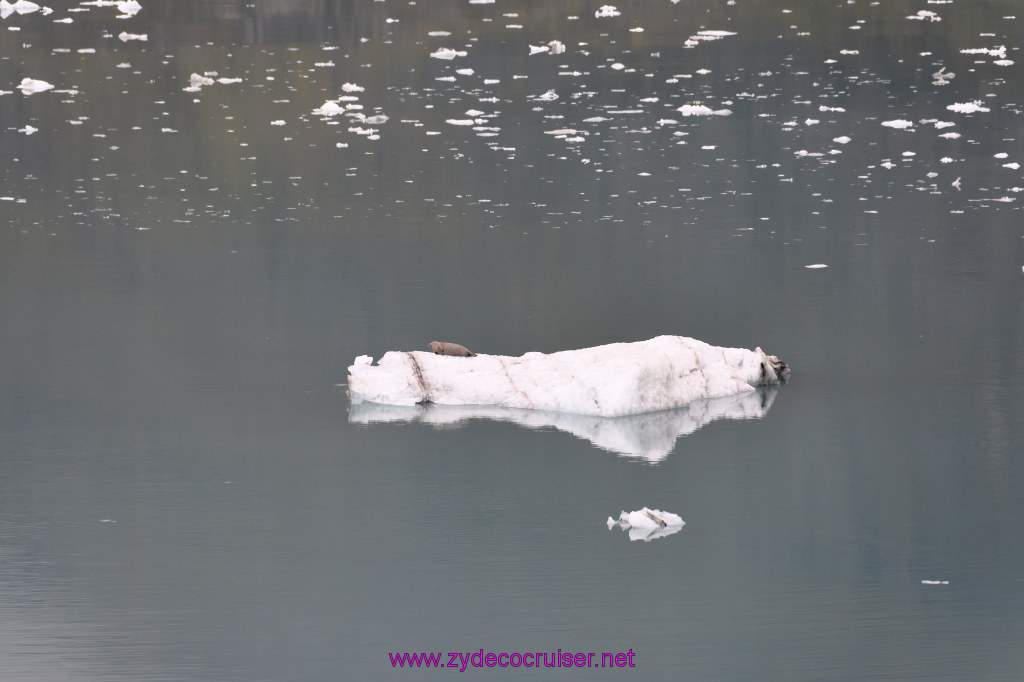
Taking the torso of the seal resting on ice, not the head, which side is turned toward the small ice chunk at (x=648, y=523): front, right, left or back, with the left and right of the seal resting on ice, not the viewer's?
left

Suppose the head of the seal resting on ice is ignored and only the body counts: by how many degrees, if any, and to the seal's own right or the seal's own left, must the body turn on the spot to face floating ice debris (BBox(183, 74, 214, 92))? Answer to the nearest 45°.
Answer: approximately 90° to the seal's own right

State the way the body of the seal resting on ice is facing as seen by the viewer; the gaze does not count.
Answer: to the viewer's left

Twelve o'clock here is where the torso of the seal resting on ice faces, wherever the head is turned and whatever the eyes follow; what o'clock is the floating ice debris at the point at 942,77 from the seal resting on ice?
The floating ice debris is roughly at 4 o'clock from the seal resting on ice.

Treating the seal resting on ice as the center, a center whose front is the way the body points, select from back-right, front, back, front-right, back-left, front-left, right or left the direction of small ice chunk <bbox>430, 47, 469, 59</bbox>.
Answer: right

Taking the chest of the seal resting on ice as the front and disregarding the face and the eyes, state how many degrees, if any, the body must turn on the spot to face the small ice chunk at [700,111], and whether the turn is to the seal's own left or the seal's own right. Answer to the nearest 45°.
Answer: approximately 90° to the seal's own right

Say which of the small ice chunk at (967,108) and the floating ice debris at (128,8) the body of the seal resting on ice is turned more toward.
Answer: the floating ice debris

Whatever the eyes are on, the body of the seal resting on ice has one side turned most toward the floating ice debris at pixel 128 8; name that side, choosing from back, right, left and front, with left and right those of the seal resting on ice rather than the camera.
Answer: right
